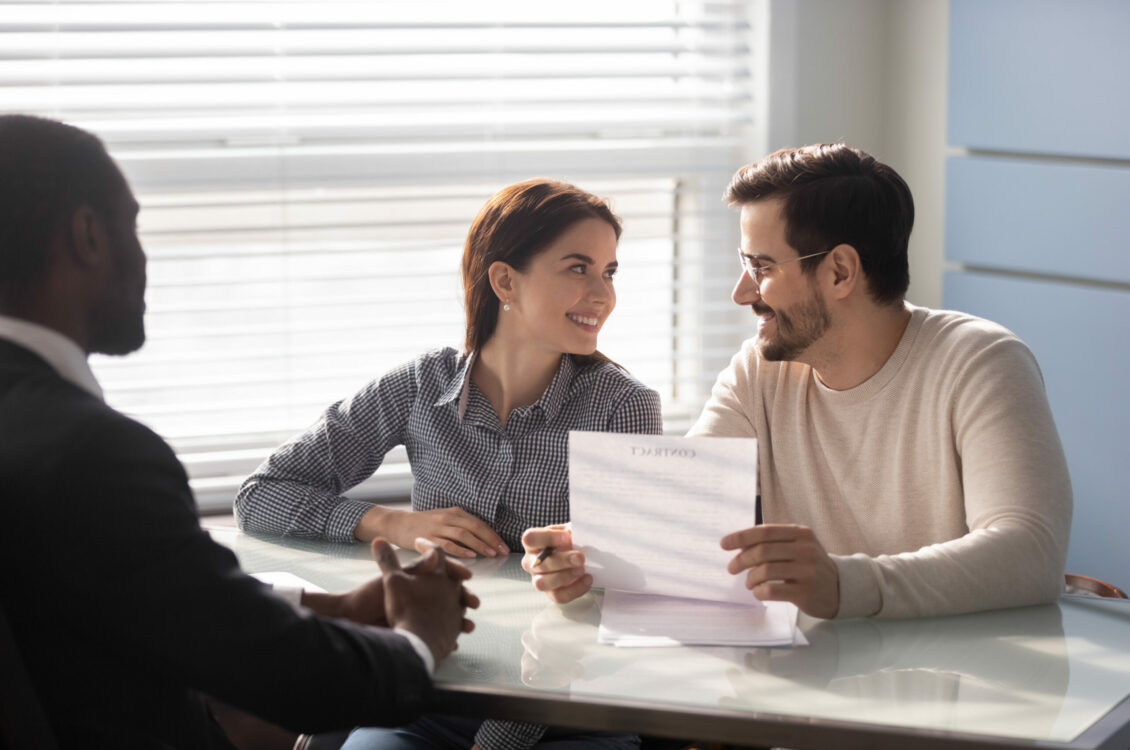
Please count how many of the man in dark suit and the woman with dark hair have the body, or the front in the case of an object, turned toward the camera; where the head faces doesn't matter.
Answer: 1

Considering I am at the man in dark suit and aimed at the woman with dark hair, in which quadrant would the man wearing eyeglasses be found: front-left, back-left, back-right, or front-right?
front-right

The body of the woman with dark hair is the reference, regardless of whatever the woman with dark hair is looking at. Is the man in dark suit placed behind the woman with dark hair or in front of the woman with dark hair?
in front

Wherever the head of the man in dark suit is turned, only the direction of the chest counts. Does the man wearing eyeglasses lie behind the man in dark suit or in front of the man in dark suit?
in front

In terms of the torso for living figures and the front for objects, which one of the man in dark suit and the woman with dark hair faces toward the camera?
the woman with dark hair

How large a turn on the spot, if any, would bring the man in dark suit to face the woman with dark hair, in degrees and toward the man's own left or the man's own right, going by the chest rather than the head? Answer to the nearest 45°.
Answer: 0° — they already face them

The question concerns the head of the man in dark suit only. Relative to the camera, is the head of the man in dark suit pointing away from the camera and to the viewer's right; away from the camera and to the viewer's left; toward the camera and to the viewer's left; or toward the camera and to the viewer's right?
away from the camera and to the viewer's right

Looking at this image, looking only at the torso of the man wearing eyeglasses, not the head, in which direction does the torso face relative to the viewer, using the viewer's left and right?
facing the viewer and to the left of the viewer

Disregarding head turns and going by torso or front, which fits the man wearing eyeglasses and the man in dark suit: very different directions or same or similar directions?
very different directions

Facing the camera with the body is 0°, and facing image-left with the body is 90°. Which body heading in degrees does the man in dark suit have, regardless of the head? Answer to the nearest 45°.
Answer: approximately 225°

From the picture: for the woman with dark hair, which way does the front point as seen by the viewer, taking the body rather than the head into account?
toward the camera

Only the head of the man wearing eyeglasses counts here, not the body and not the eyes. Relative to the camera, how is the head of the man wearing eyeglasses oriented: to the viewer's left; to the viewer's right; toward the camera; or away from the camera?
to the viewer's left

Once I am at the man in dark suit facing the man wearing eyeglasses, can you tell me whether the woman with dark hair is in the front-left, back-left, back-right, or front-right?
front-left
